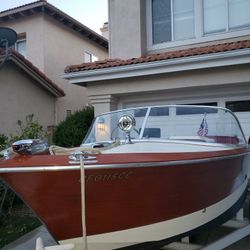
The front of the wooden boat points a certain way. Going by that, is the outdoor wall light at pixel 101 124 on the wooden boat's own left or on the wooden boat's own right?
on the wooden boat's own right
